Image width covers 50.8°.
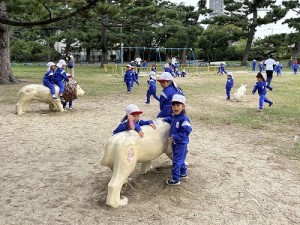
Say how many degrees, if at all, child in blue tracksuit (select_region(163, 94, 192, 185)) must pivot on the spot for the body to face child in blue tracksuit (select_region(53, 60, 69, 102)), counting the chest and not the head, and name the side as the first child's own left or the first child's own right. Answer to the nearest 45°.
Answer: approximately 90° to the first child's own right
